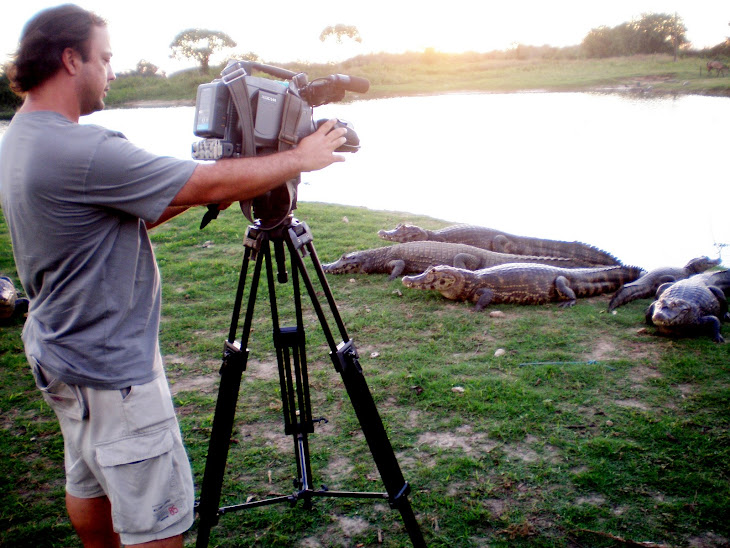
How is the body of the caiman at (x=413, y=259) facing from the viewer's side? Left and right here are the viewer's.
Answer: facing to the left of the viewer

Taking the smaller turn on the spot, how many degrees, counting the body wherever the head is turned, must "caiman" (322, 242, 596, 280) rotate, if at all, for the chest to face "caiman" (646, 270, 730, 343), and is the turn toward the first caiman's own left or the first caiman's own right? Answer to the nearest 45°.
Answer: approximately 135° to the first caiman's own left

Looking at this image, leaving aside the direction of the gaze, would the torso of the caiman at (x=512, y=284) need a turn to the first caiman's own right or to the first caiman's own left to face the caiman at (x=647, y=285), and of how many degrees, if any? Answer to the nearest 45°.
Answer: approximately 180°

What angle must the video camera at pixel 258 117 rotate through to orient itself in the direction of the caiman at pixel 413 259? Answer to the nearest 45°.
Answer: approximately 45° to its left

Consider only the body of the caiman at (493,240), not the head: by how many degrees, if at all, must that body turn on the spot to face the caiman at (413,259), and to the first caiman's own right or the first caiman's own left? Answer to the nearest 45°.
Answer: approximately 45° to the first caiman's own left

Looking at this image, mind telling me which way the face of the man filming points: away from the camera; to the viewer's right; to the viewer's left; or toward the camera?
to the viewer's right

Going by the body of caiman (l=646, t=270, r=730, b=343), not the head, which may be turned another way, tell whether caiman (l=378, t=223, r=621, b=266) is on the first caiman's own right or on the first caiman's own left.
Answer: on the first caiman's own right

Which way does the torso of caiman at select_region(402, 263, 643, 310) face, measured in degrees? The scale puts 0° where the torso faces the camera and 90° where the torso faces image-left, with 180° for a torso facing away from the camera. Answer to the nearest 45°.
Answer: approximately 90°

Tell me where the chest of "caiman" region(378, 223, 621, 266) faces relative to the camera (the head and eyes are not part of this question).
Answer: to the viewer's left

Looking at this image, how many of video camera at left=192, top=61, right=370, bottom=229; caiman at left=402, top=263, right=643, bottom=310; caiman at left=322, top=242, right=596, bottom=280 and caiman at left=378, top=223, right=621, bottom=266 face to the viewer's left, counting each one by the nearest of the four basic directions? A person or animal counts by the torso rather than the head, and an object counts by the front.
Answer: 3
